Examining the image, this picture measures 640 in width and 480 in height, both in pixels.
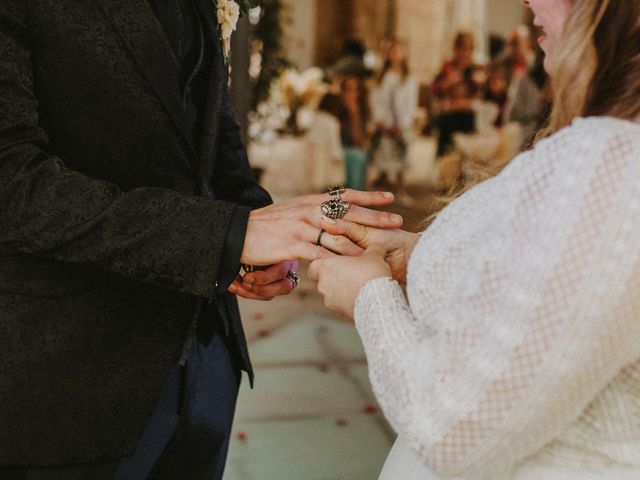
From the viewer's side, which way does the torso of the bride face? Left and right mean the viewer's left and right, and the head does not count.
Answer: facing to the left of the viewer

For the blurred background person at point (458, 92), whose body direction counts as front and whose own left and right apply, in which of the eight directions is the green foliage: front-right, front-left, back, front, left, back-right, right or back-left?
right

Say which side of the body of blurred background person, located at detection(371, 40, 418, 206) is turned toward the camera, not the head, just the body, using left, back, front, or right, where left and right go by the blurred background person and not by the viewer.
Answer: front

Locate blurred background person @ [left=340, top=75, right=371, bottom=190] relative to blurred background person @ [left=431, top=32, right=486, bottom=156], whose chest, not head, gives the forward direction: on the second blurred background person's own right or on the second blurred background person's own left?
on the second blurred background person's own right

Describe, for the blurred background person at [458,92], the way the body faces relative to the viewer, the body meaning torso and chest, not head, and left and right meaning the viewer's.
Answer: facing the viewer

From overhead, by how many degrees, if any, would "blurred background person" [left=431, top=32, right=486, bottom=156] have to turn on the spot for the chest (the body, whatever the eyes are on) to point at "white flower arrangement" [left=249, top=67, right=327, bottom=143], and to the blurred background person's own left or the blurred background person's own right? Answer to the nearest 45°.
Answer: approximately 90° to the blurred background person's own right

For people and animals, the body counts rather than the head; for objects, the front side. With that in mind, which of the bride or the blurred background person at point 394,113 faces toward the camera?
the blurred background person

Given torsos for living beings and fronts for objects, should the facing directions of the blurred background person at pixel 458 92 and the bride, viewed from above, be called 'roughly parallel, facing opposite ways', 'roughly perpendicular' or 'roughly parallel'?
roughly perpendicular

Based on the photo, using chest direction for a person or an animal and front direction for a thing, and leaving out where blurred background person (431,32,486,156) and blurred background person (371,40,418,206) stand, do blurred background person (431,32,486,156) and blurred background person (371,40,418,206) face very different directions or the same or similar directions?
same or similar directions

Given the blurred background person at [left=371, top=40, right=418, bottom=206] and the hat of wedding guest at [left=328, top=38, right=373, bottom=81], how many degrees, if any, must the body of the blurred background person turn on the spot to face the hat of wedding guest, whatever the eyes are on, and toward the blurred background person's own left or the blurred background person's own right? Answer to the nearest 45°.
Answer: approximately 135° to the blurred background person's own right

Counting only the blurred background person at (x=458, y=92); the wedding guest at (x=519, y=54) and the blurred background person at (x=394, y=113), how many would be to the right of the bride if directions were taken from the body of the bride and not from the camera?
3

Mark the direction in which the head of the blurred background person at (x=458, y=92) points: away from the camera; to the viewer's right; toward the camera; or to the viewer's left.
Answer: toward the camera

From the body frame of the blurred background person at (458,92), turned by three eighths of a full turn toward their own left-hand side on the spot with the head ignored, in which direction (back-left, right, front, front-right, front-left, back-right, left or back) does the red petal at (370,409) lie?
back-right

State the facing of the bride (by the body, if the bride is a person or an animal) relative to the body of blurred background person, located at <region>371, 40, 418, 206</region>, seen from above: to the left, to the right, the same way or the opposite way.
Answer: to the right

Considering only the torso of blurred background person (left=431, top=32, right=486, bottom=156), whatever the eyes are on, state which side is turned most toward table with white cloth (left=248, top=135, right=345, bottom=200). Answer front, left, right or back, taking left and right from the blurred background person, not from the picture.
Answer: right

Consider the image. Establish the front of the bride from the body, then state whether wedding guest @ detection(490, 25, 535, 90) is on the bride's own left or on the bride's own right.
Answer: on the bride's own right
